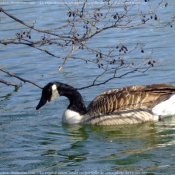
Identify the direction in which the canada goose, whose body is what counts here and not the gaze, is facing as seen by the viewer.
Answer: to the viewer's left
